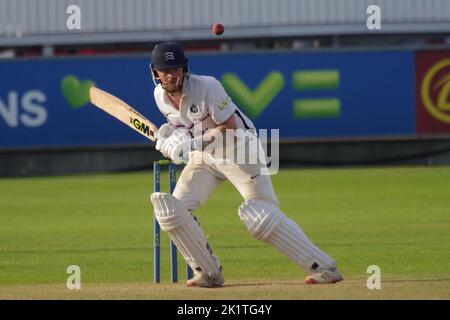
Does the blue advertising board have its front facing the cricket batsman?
yes

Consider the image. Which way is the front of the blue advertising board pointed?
toward the camera

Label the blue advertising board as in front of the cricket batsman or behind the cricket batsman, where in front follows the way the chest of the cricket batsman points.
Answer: behind

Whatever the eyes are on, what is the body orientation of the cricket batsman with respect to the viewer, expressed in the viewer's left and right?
facing the viewer and to the left of the viewer

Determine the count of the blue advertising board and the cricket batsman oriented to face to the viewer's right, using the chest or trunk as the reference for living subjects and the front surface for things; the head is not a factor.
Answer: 0
